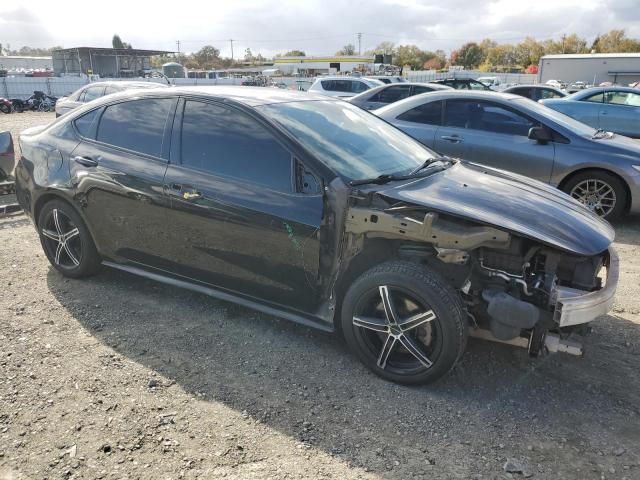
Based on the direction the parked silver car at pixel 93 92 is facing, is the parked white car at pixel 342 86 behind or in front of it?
in front

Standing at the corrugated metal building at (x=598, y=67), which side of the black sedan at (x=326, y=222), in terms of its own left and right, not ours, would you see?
left

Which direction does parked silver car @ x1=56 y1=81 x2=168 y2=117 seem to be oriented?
to the viewer's right

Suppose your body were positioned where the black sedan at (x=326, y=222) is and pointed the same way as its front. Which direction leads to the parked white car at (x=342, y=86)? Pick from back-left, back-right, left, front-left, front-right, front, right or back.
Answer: back-left
